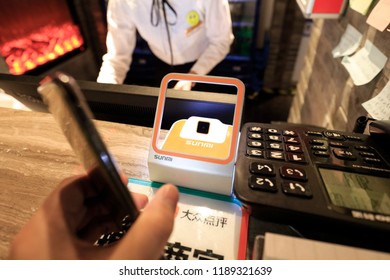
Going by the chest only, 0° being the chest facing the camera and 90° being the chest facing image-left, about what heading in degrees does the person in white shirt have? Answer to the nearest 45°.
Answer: approximately 0°
